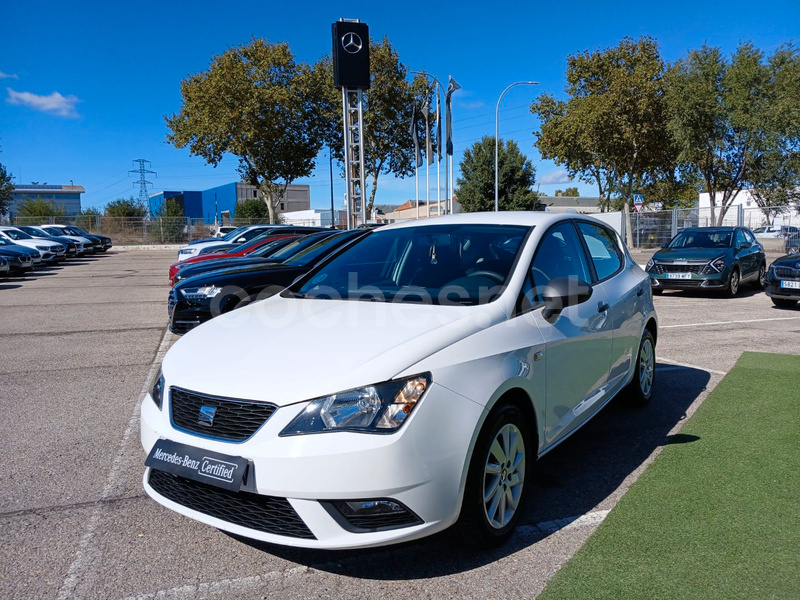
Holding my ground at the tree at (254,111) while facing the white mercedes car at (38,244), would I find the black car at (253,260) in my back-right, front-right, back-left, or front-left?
front-left

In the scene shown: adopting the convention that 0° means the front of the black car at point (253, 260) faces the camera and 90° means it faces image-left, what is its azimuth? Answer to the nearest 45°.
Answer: approximately 45°

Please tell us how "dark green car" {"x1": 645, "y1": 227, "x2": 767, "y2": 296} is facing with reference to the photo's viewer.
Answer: facing the viewer and to the left of the viewer

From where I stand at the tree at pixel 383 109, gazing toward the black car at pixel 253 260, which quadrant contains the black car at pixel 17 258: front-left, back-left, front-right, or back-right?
front-right

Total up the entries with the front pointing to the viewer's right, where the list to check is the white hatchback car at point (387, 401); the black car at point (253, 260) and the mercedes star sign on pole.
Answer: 0

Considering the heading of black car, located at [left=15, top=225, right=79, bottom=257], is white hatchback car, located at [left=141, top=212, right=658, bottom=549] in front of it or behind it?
in front

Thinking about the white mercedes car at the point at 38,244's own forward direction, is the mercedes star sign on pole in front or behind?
in front

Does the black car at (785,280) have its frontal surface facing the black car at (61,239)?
no

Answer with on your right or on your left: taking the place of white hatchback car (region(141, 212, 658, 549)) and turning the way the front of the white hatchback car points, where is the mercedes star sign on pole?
on your right

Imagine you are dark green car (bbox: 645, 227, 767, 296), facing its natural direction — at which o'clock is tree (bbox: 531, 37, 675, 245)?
The tree is roughly at 4 o'clock from the dark green car.

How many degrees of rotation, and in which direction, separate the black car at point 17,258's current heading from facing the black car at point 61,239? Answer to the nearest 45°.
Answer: approximately 135° to its left

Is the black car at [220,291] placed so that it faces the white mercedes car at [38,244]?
no

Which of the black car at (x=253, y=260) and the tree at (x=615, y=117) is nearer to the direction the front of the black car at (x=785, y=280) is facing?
the black car

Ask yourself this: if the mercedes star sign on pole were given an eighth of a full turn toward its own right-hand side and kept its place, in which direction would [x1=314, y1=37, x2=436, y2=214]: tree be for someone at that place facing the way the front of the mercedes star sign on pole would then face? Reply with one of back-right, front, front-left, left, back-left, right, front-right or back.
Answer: back-right

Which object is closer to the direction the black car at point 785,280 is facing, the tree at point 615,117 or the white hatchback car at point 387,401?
the white hatchback car

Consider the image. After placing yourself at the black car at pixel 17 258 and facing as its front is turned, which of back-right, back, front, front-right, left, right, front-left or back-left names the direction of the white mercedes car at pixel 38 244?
back-left

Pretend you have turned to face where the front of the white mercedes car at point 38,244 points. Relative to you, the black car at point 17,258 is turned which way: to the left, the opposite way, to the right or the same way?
the same way

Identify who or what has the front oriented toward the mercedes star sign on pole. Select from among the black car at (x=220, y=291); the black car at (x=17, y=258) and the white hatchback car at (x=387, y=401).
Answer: the black car at (x=17, y=258)

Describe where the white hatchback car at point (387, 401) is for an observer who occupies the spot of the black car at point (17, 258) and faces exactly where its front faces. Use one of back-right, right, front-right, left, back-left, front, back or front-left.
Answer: front-right
